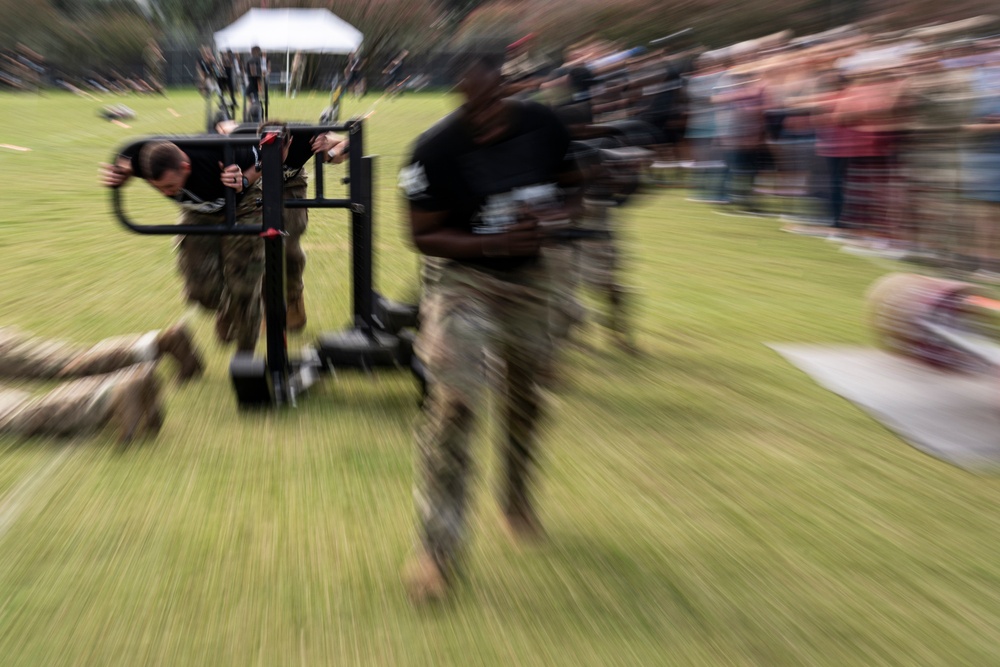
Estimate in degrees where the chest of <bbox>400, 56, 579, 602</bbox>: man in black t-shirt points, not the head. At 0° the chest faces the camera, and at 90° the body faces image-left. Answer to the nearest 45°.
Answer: approximately 0°

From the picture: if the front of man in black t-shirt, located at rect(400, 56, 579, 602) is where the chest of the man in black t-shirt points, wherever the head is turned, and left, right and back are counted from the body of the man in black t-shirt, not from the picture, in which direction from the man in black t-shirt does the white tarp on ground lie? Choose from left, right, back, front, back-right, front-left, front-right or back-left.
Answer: back-left

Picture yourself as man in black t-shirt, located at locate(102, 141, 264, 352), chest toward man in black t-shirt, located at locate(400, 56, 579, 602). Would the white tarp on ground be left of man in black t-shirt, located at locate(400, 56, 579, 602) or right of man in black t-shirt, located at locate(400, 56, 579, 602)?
left

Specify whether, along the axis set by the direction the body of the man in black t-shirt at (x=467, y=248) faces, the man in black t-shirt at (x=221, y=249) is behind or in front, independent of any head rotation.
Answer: behind

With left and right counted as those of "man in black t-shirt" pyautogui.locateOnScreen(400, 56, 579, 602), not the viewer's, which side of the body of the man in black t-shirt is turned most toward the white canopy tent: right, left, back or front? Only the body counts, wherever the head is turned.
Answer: back
